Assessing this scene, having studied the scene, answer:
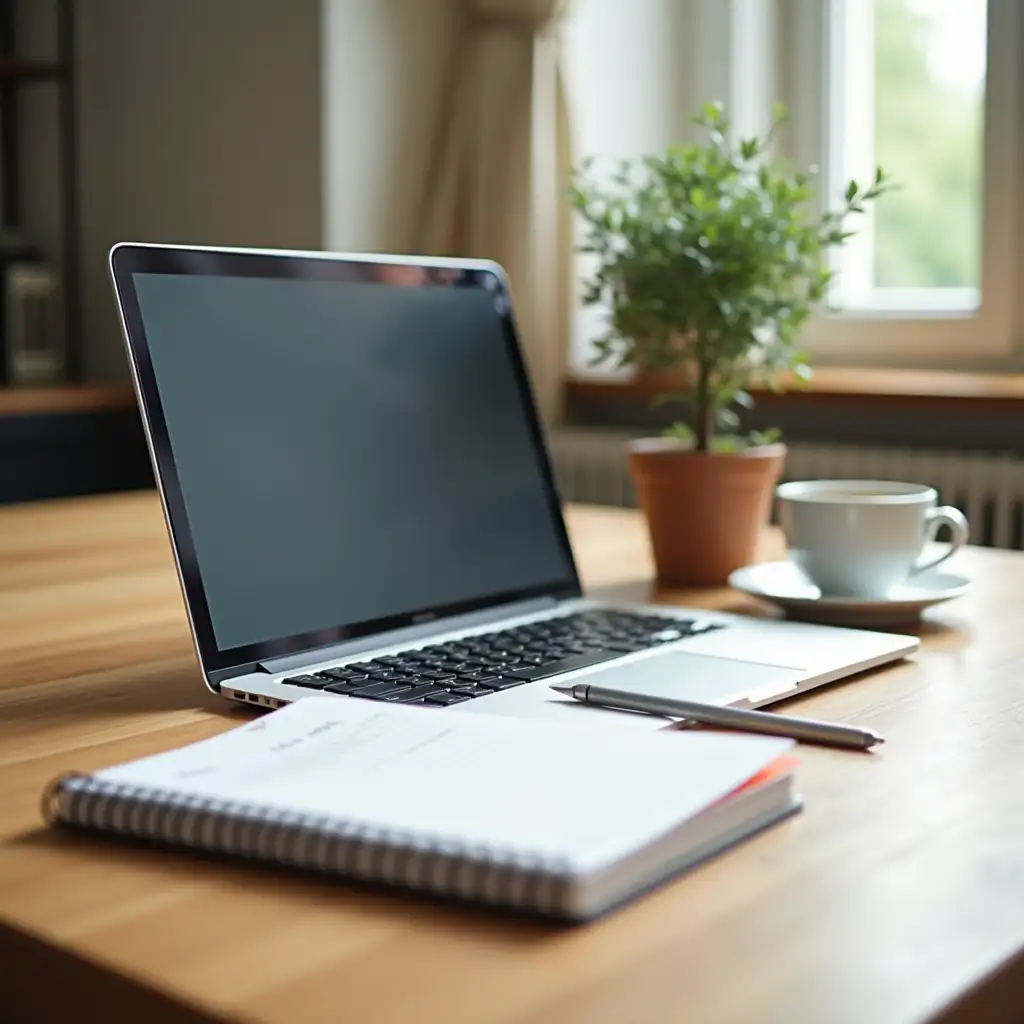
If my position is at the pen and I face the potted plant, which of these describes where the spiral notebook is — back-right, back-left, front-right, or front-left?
back-left

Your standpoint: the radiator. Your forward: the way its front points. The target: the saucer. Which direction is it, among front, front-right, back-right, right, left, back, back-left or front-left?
front

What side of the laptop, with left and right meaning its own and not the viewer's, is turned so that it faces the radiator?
left

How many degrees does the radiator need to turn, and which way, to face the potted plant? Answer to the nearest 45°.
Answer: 0° — it already faces it

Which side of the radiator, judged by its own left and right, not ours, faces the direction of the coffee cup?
front

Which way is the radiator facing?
toward the camera

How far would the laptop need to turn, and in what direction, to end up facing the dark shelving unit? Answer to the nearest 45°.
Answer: approximately 135° to its left

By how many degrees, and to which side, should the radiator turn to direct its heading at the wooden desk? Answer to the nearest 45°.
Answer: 0° — it already faces it

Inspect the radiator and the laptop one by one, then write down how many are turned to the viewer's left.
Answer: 0

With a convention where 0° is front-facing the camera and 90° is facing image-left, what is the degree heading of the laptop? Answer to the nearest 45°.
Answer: approximately 315°

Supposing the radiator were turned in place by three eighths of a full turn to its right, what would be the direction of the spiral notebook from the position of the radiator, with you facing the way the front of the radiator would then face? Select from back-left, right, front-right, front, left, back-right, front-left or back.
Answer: back-left
